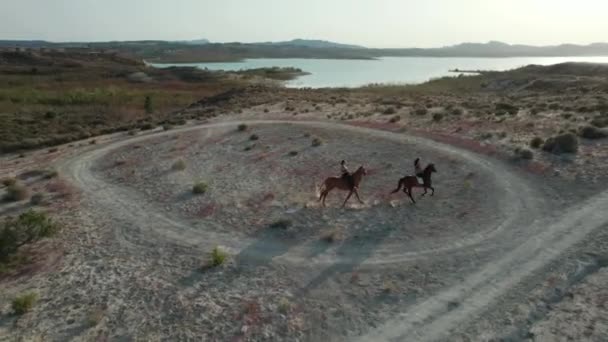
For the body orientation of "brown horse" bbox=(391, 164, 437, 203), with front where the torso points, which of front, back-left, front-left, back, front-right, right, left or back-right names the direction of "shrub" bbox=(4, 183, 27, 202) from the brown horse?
back

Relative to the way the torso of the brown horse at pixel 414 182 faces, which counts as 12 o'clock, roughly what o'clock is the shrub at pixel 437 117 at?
The shrub is roughly at 9 o'clock from the brown horse.

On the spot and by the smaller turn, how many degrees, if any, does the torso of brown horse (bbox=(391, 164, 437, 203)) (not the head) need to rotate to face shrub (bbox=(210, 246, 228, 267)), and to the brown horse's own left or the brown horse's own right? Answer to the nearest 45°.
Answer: approximately 135° to the brown horse's own right

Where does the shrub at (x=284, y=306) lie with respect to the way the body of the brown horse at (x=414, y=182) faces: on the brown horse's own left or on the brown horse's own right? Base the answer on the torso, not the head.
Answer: on the brown horse's own right

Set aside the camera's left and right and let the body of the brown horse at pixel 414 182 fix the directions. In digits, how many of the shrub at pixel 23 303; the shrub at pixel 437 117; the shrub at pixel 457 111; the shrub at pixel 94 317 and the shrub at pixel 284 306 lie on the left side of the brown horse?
2

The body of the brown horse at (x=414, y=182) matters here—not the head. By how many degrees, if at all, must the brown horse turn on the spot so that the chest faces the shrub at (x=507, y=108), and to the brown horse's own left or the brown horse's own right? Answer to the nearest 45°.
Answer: approximately 90° to the brown horse's own left

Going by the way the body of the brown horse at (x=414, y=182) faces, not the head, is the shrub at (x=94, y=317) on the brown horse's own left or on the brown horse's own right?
on the brown horse's own right

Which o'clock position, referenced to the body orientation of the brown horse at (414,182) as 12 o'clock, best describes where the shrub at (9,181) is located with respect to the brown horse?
The shrub is roughly at 6 o'clock from the brown horse.

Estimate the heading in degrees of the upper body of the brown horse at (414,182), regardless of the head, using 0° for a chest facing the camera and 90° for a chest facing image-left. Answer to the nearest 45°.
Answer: approximately 270°

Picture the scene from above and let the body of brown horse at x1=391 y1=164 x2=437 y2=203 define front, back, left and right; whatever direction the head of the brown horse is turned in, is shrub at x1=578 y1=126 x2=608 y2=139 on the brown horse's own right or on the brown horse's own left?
on the brown horse's own left

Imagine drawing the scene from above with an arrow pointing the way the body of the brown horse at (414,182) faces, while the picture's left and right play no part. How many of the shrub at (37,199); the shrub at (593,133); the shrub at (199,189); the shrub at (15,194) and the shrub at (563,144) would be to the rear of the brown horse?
3
